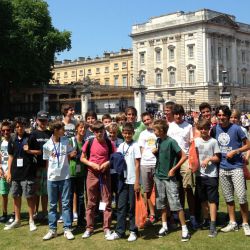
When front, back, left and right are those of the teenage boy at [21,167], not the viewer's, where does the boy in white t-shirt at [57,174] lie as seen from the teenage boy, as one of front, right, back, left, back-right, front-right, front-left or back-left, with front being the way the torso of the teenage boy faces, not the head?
front-left

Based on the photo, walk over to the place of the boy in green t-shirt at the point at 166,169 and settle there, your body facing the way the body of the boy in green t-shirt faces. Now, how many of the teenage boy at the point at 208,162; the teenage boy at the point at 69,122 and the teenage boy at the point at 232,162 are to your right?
1

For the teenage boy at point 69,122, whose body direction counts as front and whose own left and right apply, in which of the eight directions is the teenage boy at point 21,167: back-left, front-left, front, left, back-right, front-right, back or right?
right

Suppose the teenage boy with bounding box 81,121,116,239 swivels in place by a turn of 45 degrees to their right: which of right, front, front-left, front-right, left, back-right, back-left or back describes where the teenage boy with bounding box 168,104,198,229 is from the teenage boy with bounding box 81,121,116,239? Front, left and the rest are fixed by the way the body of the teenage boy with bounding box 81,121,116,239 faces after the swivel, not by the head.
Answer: back-left

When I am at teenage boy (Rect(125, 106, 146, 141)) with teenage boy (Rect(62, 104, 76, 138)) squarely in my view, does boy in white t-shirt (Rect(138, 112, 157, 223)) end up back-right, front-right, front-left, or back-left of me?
back-left

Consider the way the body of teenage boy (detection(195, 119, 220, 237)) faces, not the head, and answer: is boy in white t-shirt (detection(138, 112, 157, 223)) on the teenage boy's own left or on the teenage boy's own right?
on the teenage boy's own right

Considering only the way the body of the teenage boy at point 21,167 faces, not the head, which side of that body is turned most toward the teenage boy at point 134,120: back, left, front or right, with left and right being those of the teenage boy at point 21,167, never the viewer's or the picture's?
left

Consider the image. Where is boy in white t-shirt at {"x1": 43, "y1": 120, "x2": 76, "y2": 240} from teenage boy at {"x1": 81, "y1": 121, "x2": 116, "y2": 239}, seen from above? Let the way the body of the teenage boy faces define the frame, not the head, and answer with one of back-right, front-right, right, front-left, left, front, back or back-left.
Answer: right

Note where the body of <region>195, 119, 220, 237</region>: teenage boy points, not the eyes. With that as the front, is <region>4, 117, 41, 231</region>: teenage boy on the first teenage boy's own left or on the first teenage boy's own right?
on the first teenage boy's own right

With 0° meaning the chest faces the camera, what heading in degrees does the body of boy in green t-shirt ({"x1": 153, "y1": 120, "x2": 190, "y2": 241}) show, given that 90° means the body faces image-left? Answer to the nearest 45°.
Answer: approximately 45°

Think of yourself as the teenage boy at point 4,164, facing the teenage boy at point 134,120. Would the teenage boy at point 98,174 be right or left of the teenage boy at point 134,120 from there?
right

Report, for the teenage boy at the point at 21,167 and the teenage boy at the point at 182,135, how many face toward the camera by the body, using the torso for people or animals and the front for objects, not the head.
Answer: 2

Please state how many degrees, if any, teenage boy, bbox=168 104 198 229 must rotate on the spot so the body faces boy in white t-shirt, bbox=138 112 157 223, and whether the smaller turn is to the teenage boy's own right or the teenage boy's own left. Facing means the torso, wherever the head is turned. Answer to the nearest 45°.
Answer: approximately 90° to the teenage boy's own right

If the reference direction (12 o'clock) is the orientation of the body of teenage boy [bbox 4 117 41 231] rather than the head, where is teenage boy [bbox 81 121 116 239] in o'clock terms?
teenage boy [bbox 81 121 116 239] is roughly at 10 o'clock from teenage boy [bbox 4 117 41 231].

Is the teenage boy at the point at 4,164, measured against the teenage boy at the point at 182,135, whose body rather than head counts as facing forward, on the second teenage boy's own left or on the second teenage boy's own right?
on the second teenage boy's own right

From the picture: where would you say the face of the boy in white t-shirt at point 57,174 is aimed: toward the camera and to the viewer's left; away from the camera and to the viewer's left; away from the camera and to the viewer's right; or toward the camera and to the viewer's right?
toward the camera and to the viewer's right

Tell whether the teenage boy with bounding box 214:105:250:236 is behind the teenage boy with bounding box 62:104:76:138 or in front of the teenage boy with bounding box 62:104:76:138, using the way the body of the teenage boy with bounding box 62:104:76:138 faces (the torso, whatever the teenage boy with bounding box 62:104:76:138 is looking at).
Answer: in front
